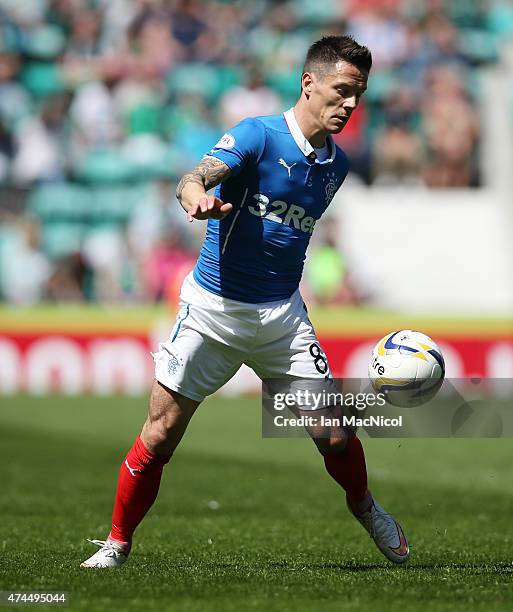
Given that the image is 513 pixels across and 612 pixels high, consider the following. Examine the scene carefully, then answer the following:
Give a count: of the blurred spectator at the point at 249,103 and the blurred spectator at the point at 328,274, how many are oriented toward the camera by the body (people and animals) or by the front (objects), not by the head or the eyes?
2

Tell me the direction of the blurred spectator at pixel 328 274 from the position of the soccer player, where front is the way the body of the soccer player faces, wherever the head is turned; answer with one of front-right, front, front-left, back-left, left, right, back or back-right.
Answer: back-left

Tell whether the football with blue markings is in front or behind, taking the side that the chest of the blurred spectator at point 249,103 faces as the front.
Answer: in front

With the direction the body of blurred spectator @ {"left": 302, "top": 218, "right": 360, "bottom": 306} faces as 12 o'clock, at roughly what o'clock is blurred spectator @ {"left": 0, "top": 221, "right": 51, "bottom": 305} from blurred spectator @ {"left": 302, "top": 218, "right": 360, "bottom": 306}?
blurred spectator @ {"left": 0, "top": 221, "right": 51, "bottom": 305} is roughly at 3 o'clock from blurred spectator @ {"left": 302, "top": 218, "right": 360, "bottom": 306}.

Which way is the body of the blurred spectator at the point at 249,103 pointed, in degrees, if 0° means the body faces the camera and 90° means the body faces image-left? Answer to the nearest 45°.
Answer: approximately 0°

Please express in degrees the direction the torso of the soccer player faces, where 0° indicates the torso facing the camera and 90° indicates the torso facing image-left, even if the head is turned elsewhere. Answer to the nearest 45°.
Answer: approximately 315°

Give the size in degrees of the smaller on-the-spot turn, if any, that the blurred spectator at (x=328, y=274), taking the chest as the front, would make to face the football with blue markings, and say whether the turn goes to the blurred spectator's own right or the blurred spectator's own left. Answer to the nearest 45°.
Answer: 0° — they already face it

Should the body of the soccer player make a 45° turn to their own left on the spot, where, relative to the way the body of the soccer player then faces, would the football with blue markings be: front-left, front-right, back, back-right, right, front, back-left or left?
front
